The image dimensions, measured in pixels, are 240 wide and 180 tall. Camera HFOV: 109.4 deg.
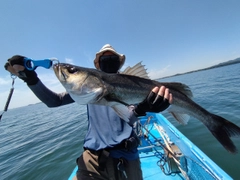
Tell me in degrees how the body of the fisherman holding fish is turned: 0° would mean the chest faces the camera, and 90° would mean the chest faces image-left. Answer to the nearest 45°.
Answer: approximately 0°
